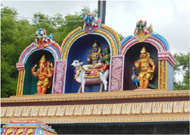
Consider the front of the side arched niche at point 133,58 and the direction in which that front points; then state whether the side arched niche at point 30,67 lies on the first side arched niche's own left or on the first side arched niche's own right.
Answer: on the first side arched niche's own right

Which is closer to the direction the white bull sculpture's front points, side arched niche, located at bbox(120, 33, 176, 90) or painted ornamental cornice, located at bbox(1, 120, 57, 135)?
the painted ornamental cornice

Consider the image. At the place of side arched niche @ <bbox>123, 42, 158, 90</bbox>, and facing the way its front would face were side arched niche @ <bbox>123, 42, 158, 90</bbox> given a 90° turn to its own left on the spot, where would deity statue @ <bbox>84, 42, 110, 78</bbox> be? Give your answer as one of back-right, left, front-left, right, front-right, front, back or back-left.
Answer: back

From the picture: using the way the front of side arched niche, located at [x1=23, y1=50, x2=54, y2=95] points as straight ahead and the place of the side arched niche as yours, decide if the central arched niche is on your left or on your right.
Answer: on your left

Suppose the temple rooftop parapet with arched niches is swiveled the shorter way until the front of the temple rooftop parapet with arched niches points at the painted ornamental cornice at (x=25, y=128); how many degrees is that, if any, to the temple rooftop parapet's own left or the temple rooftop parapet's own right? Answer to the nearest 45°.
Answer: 0° — it already faces it

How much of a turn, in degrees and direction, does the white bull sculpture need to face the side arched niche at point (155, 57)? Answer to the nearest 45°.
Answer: approximately 180°

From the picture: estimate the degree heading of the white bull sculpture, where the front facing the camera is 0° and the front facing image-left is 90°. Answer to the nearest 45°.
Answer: approximately 90°

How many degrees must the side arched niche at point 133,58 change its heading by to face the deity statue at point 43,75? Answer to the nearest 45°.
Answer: approximately 90° to its right

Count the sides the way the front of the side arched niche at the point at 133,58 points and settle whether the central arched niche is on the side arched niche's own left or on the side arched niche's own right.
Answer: on the side arched niche's own right
